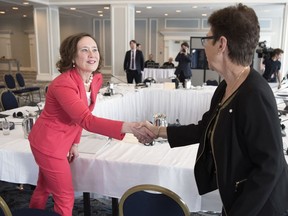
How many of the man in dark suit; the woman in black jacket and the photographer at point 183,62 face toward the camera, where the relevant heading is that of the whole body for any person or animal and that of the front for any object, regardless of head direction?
2

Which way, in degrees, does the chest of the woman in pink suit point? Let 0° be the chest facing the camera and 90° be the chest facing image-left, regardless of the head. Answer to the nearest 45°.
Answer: approximately 315°

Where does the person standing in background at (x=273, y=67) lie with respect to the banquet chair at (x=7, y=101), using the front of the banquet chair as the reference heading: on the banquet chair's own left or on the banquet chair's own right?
on the banquet chair's own left

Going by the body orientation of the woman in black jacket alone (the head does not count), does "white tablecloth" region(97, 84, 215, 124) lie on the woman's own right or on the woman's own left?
on the woman's own right

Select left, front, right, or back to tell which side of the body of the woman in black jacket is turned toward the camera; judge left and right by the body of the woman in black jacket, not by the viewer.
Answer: left

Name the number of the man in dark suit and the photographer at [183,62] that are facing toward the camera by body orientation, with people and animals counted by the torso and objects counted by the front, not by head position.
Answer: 2

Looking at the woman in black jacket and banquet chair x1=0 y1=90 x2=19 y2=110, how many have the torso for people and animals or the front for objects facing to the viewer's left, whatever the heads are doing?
1
